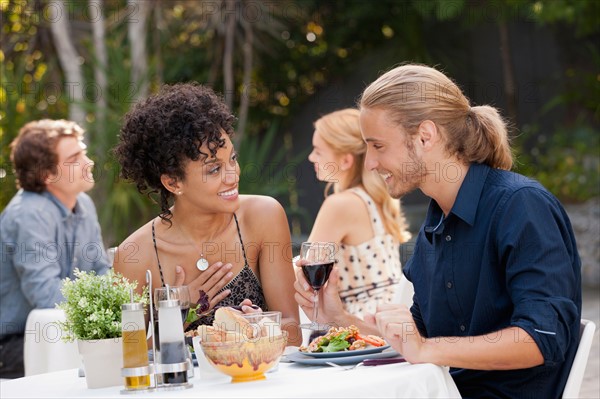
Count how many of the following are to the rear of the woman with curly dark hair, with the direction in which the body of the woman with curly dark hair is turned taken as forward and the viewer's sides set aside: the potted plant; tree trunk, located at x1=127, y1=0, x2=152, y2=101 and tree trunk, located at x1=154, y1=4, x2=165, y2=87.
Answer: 2

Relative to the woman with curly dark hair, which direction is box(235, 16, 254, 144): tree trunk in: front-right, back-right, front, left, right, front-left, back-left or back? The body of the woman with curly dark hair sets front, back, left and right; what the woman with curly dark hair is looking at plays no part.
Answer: back

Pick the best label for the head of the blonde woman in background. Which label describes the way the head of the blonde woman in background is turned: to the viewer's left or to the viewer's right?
to the viewer's left

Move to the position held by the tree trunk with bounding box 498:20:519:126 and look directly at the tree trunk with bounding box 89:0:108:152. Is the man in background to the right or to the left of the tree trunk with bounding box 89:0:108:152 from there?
left

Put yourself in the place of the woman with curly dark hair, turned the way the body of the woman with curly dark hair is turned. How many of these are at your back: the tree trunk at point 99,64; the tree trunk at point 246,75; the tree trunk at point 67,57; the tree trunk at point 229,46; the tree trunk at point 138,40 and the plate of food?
5

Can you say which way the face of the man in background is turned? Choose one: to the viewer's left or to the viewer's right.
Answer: to the viewer's right

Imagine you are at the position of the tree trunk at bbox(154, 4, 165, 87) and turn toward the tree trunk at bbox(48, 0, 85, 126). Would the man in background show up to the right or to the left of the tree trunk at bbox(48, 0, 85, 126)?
left

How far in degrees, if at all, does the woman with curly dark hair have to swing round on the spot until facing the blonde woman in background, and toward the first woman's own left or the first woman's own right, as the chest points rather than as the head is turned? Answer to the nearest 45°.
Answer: approximately 135° to the first woman's own left

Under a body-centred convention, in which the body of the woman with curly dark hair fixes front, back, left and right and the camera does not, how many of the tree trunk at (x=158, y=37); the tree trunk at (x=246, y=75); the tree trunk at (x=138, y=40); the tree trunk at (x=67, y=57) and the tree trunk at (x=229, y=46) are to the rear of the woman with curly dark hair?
5

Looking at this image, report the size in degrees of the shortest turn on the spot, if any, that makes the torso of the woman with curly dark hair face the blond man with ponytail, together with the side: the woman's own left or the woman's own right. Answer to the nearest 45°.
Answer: approximately 45° to the woman's own left

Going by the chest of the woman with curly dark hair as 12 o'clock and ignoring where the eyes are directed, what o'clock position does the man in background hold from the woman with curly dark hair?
The man in background is roughly at 5 o'clock from the woman with curly dark hair.

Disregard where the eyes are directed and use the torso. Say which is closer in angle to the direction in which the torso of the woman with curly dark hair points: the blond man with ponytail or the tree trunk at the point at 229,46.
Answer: the blond man with ponytail

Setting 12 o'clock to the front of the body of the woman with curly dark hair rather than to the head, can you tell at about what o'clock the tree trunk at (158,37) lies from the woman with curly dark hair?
The tree trunk is roughly at 6 o'clock from the woman with curly dark hair.

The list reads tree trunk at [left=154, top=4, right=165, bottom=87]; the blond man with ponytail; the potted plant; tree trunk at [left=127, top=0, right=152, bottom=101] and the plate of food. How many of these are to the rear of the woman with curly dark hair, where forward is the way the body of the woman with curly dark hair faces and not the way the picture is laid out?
2

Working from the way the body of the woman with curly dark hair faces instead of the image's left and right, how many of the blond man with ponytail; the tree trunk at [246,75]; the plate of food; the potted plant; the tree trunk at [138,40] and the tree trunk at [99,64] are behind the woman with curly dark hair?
3

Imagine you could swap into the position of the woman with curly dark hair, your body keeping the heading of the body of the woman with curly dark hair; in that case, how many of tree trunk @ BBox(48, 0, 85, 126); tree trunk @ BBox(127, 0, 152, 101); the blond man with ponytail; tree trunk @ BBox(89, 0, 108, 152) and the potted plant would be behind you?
3

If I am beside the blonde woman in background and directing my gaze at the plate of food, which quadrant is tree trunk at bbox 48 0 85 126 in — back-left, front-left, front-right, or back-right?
back-right

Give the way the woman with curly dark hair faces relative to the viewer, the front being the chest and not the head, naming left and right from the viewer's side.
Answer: facing the viewer

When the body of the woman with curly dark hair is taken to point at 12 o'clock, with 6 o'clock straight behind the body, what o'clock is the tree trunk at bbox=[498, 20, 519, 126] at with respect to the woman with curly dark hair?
The tree trunk is roughly at 7 o'clock from the woman with curly dark hair.
